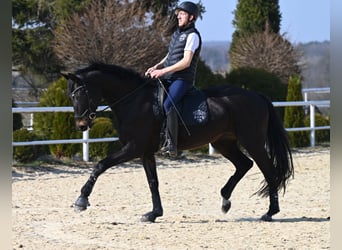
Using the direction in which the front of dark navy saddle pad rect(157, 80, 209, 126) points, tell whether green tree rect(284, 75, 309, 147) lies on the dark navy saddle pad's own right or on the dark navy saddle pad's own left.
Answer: on the dark navy saddle pad's own right

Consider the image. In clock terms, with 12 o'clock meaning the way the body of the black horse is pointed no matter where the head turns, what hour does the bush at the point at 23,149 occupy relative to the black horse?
The bush is roughly at 2 o'clock from the black horse.

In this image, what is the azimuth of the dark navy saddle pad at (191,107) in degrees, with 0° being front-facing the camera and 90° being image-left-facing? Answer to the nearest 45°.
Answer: approximately 90°

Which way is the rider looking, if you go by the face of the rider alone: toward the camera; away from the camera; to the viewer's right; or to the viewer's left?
to the viewer's left

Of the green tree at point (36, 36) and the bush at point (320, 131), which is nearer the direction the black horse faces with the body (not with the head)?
the green tree

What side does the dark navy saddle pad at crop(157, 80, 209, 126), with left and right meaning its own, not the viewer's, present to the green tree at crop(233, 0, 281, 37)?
right

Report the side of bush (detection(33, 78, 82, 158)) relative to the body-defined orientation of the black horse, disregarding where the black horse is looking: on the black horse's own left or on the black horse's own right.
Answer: on the black horse's own right

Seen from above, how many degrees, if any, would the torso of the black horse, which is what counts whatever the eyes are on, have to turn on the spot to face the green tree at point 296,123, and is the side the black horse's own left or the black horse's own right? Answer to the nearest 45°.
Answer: approximately 90° to the black horse's own right

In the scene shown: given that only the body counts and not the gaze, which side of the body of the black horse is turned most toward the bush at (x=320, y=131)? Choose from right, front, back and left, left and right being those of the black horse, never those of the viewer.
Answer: right

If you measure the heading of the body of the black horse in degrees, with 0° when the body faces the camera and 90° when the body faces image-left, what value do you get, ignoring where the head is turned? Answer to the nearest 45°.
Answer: approximately 90°
